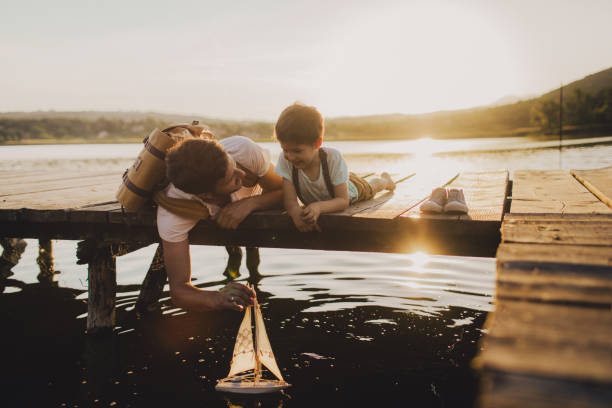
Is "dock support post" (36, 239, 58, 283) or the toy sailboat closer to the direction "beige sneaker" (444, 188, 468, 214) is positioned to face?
the toy sailboat

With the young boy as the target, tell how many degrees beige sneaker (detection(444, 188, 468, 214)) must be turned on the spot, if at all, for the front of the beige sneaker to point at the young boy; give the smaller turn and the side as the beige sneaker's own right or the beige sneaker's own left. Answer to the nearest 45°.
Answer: approximately 90° to the beige sneaker's own right

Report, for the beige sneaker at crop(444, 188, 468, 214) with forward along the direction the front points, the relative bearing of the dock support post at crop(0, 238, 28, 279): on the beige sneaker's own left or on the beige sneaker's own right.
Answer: on the beige sneaker's own right

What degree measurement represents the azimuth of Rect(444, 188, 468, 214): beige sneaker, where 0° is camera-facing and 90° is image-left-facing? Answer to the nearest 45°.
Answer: approximately 0°

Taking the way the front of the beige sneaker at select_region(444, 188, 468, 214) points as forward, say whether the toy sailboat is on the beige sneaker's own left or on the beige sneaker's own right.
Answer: on the beige sneaker's own right

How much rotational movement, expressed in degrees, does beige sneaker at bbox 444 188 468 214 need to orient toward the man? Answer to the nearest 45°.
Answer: approximately 45° to its right
